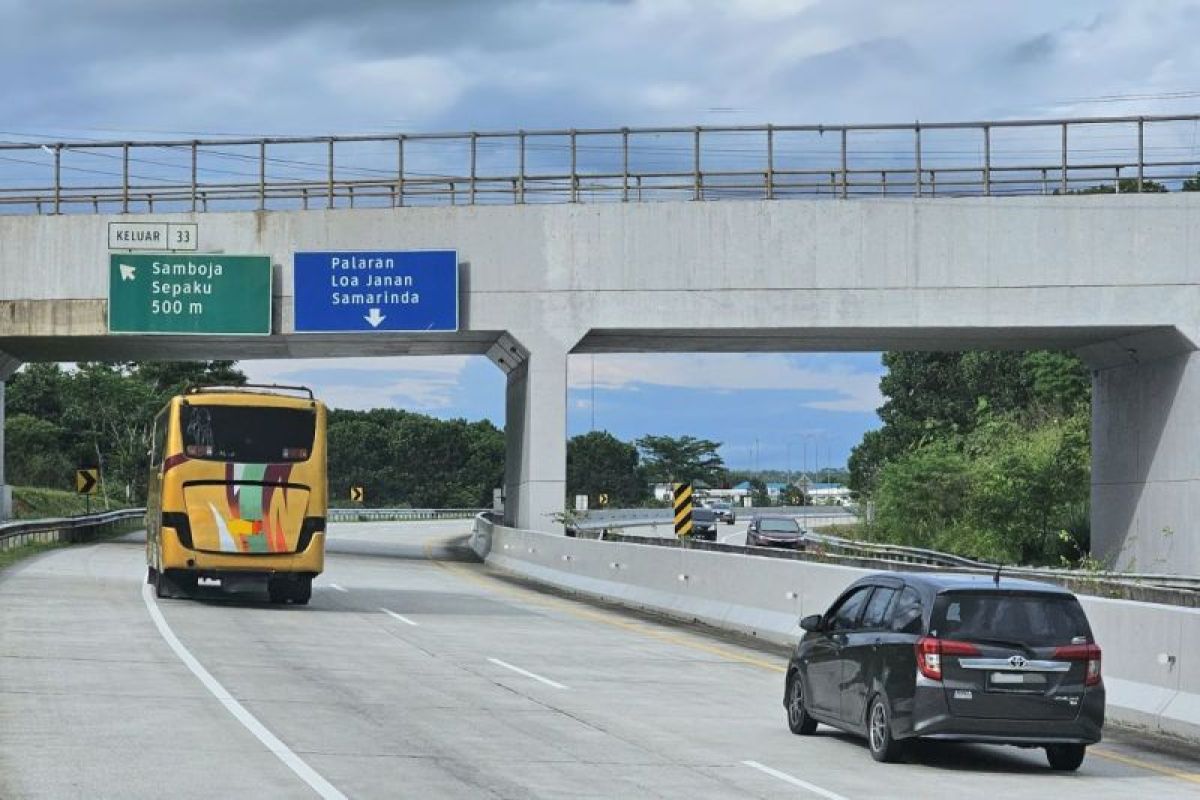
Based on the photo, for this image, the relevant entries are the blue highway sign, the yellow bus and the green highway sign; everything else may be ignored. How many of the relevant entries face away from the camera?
1

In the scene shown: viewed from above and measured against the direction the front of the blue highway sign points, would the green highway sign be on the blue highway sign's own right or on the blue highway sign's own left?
on the blue highway sign's own right

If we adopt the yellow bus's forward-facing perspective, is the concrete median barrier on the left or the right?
on its right

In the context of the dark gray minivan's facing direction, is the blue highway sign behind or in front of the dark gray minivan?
in front

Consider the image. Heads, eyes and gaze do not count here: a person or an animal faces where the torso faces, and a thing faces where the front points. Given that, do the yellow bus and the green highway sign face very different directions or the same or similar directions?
very different directions

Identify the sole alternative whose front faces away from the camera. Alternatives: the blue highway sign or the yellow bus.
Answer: the yellow bus

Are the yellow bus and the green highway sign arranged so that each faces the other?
yes

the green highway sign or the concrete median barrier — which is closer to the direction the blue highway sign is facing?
the concrete median barrier

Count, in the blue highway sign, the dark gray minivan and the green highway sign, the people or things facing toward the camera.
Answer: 2

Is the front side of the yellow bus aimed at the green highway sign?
yes

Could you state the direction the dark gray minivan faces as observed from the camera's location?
facing away from the viewer and to the left of the viewer

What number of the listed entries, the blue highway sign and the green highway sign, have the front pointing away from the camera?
0

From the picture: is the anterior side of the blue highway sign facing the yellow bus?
yes

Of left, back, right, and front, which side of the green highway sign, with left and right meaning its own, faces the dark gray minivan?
front

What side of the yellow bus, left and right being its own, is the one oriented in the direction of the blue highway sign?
front

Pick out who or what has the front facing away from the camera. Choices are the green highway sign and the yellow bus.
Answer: the yellow bus

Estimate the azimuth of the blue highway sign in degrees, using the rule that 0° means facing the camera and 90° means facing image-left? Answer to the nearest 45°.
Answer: approximately 0°

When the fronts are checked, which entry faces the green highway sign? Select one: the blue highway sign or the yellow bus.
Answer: the yellow bus
